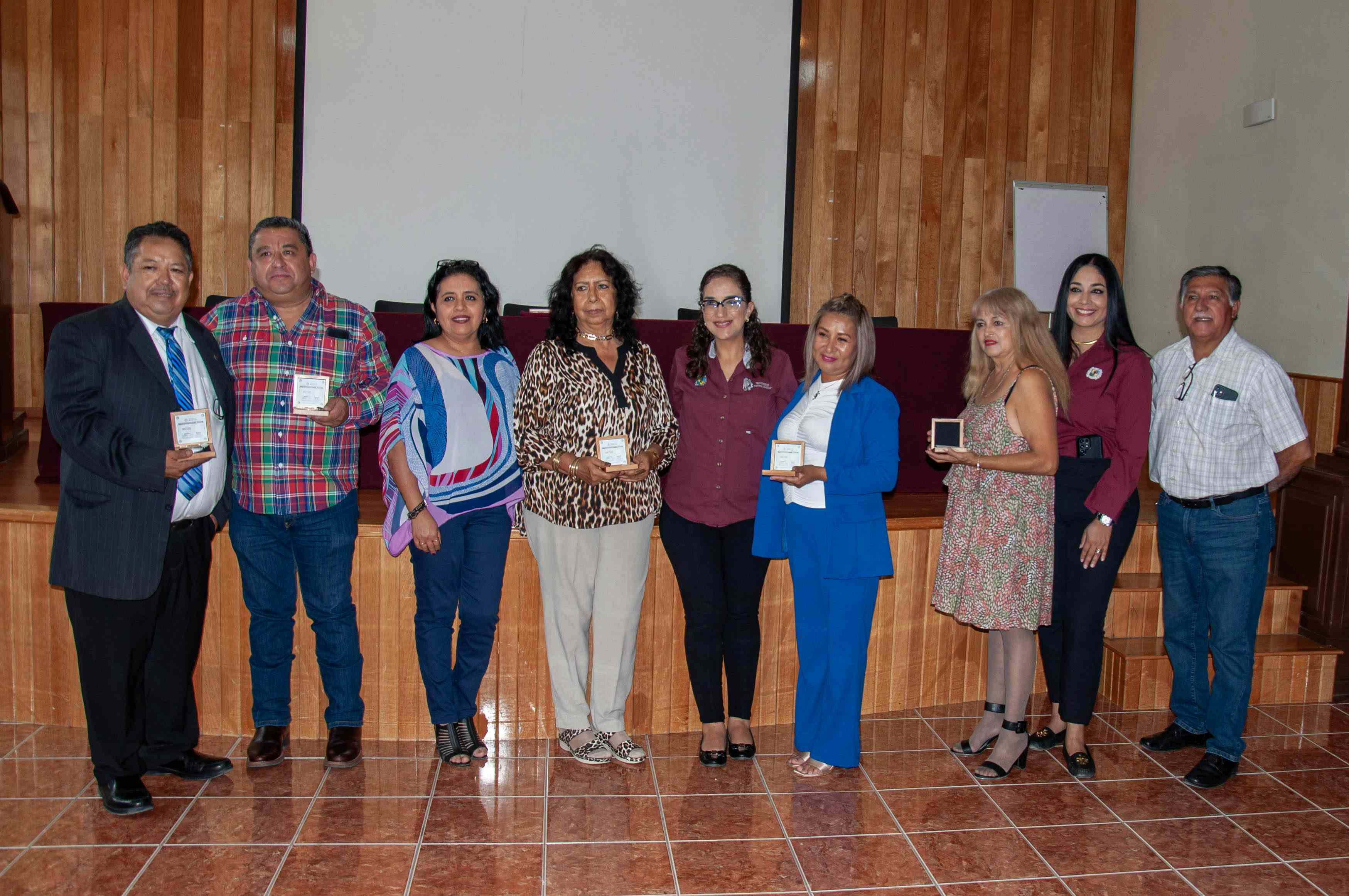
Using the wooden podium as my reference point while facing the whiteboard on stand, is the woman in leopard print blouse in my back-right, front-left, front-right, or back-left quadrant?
front-right

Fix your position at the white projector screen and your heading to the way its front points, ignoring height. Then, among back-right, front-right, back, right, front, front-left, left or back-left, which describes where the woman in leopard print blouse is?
front

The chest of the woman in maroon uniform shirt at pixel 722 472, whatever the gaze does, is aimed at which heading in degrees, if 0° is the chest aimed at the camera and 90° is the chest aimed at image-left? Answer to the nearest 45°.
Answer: approximately 0°

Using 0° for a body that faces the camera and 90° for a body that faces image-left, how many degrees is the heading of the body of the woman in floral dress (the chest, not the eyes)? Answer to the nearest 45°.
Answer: approximately 45°

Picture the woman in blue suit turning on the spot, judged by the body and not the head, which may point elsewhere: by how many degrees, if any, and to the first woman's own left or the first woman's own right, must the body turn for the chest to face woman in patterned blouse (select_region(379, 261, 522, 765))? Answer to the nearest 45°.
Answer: approximately 45° to the first woman's own right

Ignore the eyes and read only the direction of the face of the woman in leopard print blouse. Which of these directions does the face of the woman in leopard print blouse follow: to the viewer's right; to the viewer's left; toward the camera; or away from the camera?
toward the camera

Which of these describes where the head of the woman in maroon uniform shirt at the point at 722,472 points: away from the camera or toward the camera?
toward the camera

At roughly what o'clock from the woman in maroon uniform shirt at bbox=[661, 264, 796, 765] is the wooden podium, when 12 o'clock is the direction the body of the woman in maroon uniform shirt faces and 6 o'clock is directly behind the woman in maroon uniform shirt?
The wooden podium is roughly at 4 o'clock from the woman in maroon uniform shirt.

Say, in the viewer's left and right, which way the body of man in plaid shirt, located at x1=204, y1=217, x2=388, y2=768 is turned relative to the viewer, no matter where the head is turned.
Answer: facing the viewer

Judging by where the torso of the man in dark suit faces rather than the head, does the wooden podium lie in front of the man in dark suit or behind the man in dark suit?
behind

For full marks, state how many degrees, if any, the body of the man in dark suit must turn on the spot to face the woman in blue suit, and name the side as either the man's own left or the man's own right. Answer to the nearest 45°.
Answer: approximately 45° to the man's own left

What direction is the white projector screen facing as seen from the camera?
toward the camera

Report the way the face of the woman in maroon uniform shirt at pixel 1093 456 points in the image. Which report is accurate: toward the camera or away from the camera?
toward the camera

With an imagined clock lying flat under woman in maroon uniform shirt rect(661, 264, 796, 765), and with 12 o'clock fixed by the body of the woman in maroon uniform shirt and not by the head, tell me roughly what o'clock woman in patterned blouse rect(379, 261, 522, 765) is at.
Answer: The woman in patterned blouse is roughly at 3 o'clock from the woman in maroon uniform shirt.

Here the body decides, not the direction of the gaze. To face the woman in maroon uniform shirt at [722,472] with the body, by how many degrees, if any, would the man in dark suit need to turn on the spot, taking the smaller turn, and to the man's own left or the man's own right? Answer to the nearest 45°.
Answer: approximately 45° to the man's own left

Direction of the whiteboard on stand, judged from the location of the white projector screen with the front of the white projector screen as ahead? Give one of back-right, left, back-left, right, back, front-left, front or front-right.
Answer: left
